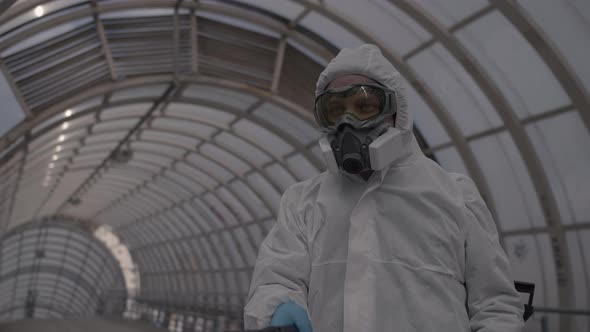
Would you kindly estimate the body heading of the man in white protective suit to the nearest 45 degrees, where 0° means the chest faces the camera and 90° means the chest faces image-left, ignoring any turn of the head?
approximately 0°
